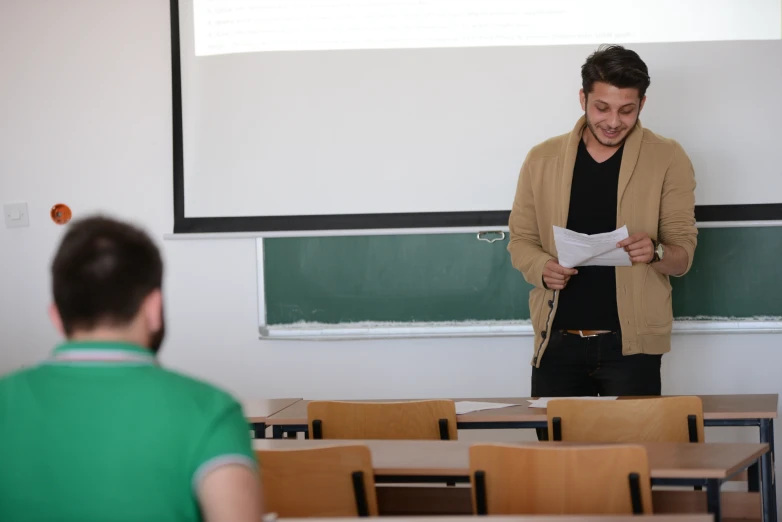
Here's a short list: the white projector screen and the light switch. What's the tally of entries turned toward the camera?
2

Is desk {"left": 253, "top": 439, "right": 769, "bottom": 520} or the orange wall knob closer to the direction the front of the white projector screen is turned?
the desk

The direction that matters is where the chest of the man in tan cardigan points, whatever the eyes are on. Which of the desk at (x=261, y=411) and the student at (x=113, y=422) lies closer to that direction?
the student

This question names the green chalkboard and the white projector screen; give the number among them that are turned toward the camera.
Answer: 2

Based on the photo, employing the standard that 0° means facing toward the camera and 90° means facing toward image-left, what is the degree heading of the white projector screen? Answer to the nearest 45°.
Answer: approximately 0°

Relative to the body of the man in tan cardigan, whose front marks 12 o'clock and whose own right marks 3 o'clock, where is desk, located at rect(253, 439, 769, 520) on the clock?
The desk is roughly at 12 o'clock from the man in tan cardigan.
